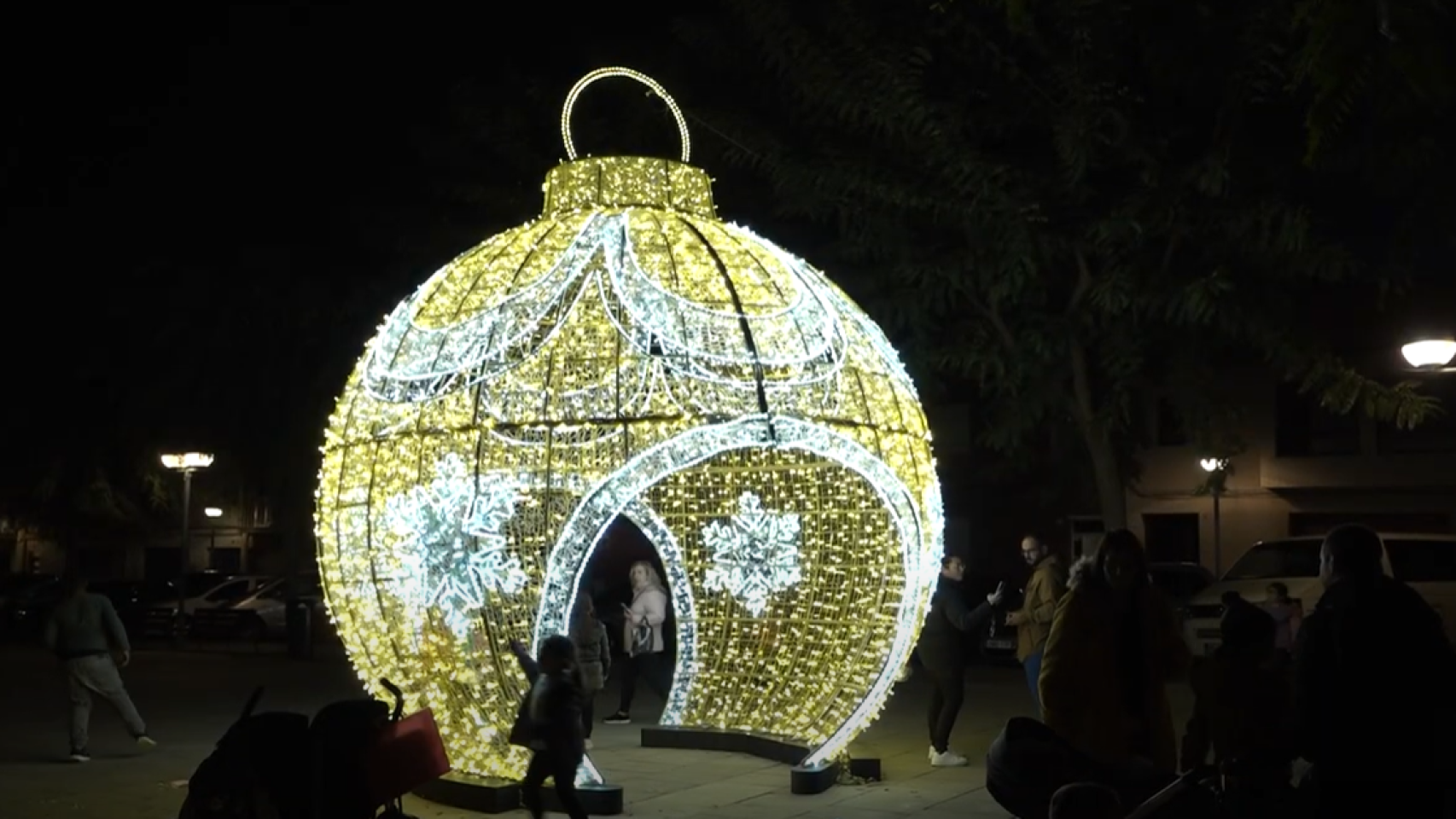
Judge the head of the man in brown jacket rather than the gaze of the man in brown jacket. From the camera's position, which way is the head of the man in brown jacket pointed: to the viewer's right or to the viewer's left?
to the viewer's left

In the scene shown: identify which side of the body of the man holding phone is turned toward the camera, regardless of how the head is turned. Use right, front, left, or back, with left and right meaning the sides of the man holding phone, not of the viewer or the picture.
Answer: right

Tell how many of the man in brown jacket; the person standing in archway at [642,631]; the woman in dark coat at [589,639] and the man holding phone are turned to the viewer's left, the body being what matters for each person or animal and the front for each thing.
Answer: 2

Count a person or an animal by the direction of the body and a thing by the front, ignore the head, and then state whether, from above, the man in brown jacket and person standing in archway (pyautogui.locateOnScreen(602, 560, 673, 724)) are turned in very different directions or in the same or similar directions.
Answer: same or similar directions

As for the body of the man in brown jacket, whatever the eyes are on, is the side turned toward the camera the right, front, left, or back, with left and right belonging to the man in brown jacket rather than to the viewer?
left

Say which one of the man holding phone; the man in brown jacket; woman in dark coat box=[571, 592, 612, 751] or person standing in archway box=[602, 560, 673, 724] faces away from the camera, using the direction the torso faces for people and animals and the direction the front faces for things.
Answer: the woman in dark coat

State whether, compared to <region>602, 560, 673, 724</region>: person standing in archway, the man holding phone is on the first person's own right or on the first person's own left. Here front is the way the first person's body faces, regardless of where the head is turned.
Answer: on the first person's own left

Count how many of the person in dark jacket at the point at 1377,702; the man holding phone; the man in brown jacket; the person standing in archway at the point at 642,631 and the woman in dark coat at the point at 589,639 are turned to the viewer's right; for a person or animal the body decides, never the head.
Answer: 1

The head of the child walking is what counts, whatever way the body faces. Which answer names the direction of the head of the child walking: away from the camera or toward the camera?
away from the camera
